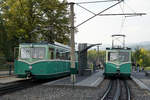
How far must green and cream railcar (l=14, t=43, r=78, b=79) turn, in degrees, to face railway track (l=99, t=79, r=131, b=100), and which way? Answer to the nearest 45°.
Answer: approximately 90° to its left

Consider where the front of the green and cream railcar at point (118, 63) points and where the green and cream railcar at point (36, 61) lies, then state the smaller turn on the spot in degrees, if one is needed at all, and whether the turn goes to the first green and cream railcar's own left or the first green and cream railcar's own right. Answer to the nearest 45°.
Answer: approximately 45° to the first green and cream railcar's own right

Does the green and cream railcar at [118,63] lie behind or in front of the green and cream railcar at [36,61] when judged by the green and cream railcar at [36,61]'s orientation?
behind

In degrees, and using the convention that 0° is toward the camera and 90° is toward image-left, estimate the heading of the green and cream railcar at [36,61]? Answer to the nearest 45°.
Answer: approximately 45°
